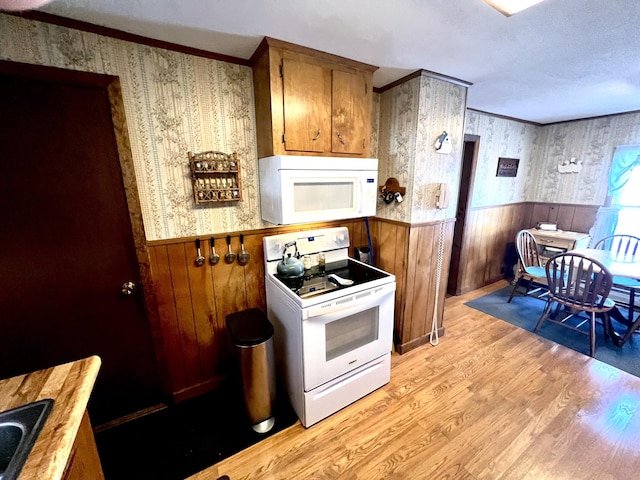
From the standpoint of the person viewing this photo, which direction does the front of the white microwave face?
facing the viewer and to the right of the viewer

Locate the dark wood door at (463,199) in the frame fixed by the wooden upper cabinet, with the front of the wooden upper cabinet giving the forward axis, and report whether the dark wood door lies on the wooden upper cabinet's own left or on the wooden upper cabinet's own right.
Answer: on the wooden upper cabinet's own left

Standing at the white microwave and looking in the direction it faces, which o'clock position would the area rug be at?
The area rug is roughly at 10 o'clock from the white microwave.

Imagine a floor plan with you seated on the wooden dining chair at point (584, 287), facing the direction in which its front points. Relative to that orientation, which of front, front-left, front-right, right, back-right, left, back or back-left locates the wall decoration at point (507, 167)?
left

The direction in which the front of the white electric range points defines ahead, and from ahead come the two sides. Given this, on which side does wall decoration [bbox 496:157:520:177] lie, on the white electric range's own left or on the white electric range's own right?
on the white electric range's own left

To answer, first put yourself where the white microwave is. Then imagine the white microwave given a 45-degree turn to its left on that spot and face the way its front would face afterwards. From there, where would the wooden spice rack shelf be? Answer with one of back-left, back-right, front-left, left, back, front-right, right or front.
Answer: back

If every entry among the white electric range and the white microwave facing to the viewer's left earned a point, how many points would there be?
0

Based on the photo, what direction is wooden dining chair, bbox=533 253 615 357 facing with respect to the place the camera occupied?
facing away from the viewer and to the right of the viewer

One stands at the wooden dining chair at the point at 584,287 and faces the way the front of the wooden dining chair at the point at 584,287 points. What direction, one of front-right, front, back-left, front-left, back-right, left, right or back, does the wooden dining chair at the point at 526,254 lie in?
left

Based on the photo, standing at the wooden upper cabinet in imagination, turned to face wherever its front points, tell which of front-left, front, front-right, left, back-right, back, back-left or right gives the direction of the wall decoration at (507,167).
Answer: left

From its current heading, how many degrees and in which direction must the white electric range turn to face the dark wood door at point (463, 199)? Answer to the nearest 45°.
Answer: approximately 90° to its left

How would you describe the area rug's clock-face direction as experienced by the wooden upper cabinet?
The area rug is roughly at 10 o'clock from the wooden upper cabinet.

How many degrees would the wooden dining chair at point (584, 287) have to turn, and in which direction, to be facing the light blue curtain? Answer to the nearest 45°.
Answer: approximately 45° to its left
